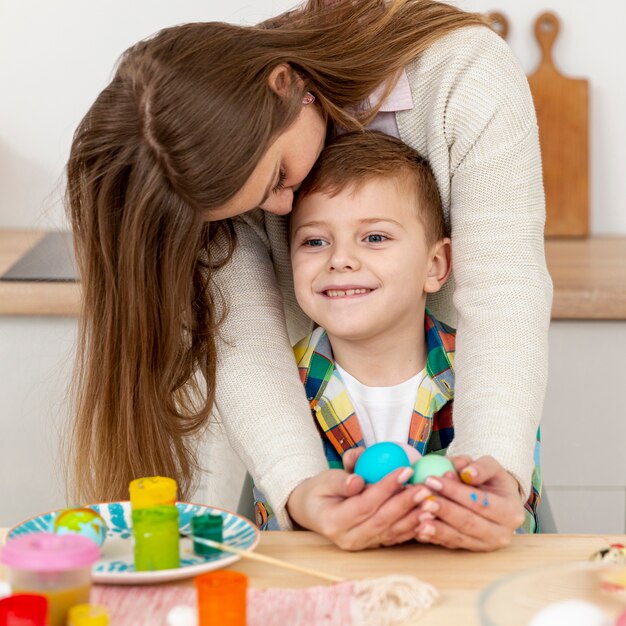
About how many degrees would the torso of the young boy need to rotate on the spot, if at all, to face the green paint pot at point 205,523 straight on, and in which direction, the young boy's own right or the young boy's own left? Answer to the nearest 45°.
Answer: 0° — they already face it

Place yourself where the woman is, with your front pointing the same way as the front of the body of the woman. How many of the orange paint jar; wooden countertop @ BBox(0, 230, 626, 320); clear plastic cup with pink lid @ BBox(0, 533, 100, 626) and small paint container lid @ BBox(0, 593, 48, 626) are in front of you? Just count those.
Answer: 3

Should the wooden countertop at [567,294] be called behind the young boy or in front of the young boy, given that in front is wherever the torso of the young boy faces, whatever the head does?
behind

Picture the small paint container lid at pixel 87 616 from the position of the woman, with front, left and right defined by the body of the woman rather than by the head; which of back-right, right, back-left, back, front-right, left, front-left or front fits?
front

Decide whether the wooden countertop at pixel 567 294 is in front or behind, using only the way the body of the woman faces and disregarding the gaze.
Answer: behind

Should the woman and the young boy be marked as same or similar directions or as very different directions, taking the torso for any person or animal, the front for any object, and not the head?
same or similar directions

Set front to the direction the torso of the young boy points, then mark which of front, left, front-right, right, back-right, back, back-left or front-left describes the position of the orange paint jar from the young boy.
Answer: front

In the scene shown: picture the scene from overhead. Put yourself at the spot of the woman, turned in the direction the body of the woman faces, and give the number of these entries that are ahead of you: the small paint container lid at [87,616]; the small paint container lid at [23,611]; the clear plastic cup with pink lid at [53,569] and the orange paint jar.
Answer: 4

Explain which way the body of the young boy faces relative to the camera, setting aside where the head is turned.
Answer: toward the camera

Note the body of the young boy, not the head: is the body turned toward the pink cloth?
yes

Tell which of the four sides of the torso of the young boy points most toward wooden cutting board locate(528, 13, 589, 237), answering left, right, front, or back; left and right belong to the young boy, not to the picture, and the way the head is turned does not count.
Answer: back

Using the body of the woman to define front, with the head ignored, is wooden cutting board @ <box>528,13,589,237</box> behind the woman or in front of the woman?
behind

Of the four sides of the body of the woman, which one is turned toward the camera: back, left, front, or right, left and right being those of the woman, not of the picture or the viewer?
front

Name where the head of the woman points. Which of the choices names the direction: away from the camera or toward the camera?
toward the camera

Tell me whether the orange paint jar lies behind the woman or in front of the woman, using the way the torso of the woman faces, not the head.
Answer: in front
